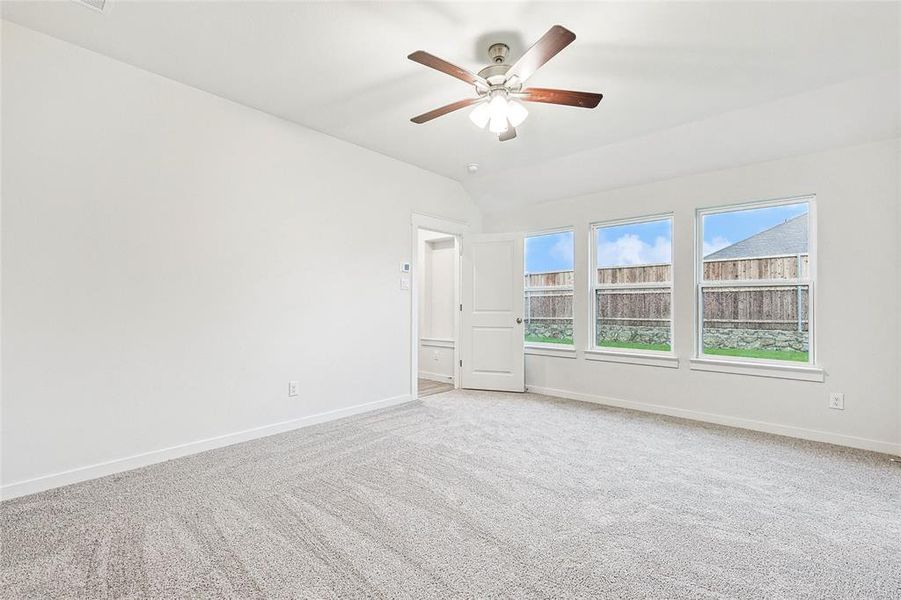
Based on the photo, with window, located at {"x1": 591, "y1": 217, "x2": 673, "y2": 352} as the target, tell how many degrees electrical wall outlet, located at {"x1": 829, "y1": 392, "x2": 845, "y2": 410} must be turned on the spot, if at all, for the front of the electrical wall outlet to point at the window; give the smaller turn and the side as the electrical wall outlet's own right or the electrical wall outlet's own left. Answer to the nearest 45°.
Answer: approximately 90° to the electrical wall outlet's own right

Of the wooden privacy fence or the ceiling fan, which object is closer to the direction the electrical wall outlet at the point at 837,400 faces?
the ceiling fan

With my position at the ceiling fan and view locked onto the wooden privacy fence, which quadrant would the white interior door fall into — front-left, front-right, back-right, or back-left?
front-left

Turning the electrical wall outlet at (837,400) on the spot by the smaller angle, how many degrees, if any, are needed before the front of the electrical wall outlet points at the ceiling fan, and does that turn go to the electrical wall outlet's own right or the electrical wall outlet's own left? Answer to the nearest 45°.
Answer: approximately 45° to the electrical wall outlet's own right

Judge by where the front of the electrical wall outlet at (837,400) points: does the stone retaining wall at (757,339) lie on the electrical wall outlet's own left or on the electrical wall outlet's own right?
on the electrical wall outlet's own right

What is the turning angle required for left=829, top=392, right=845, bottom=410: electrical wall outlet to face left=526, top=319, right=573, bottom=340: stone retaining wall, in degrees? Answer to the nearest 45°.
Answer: approximately 90° to its right

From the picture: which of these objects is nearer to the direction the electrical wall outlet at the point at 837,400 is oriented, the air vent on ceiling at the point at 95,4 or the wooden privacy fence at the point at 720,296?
the air vent on ceiling

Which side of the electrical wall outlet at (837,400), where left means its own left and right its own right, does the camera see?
front

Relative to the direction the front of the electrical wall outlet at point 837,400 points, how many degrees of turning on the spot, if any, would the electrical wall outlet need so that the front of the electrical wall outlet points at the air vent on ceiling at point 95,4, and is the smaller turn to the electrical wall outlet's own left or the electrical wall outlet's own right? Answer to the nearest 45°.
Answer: approximately 45° to the electrical wall outlet's own right

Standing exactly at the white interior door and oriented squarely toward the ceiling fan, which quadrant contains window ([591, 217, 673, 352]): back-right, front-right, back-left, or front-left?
front-left

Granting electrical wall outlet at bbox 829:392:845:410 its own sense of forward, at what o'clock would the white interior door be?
The white interior door is roughly at 3 o'clock from the electrical wall outlet.

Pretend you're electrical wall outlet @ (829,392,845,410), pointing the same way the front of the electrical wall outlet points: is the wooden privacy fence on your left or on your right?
on your right
